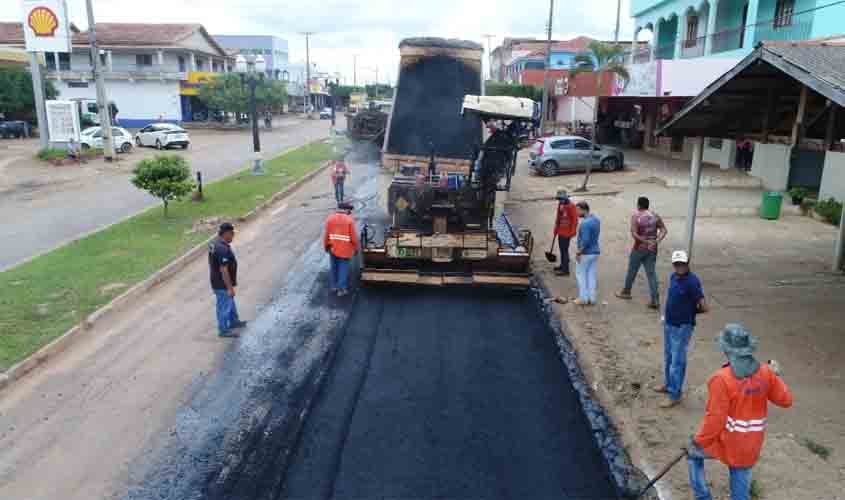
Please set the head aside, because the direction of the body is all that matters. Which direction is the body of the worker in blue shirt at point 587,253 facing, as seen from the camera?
to the viewer's left

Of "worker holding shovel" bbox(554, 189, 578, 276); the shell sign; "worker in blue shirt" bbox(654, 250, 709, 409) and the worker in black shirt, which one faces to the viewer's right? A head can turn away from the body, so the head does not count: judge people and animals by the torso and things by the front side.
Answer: the worker in black shirt

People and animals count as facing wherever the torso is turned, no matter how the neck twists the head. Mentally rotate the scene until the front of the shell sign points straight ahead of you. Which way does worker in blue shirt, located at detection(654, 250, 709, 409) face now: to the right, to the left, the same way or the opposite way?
to the right

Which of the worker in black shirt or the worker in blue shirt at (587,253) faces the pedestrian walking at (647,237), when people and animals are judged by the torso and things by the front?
the worker in black shirt

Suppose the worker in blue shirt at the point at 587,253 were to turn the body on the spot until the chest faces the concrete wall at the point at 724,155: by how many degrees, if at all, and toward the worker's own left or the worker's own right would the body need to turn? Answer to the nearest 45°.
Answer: approximately 90° to the worker's own right

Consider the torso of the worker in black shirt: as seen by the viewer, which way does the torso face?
to the viewer's right

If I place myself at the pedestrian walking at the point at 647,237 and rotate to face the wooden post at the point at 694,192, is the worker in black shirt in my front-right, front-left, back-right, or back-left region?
back-left

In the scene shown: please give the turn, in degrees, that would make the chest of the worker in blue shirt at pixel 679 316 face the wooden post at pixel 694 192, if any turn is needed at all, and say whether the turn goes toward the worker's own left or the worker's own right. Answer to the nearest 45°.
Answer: approximately 135° to the worker's own right

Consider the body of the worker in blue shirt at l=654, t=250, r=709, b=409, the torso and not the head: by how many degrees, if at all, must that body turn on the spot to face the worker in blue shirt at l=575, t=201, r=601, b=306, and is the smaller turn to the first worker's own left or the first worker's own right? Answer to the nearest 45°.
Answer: approximately 90° to the first worker's own right

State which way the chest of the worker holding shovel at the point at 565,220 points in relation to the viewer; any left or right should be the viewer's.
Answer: facing to the left of the viewer

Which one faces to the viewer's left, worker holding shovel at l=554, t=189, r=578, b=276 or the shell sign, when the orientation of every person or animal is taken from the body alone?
the worker holding shovel

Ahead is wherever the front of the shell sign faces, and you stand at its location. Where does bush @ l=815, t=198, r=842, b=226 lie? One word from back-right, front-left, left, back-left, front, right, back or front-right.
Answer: front-left

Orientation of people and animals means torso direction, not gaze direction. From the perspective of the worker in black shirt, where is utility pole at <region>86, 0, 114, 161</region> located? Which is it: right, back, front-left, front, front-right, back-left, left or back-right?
left
